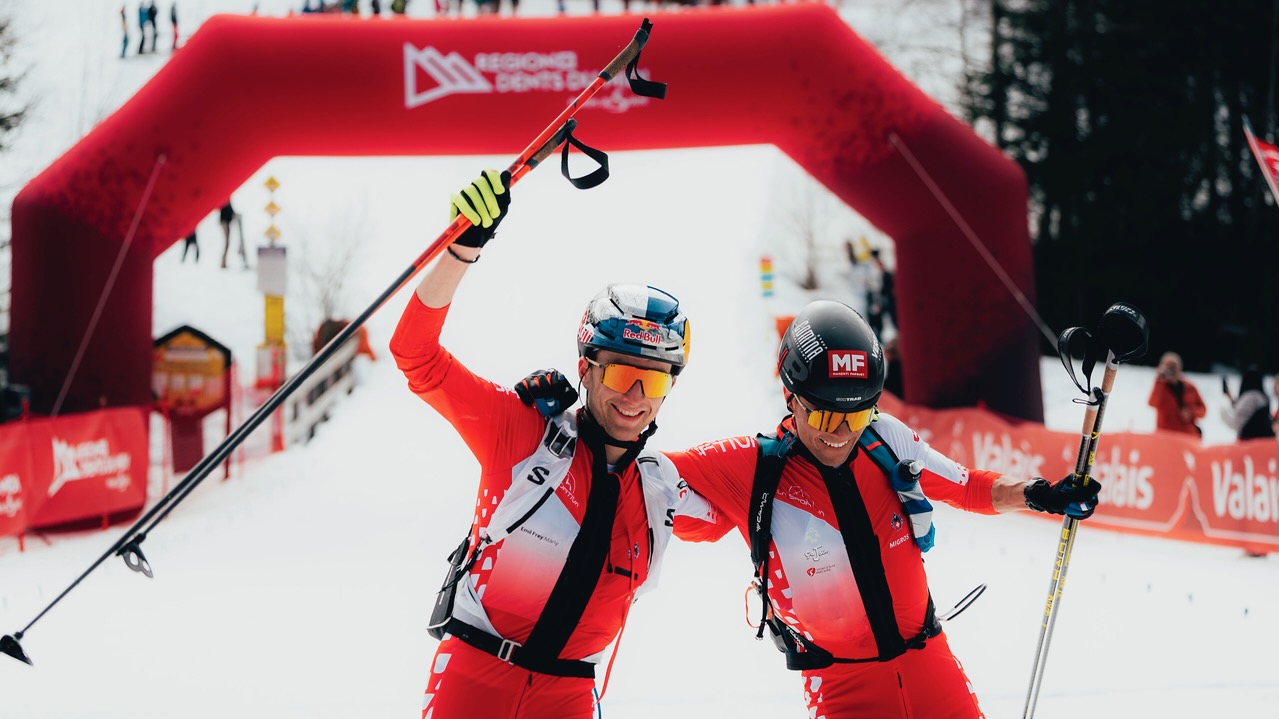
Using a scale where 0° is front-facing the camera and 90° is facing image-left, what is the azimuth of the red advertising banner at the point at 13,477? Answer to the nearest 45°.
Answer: approximately 0°

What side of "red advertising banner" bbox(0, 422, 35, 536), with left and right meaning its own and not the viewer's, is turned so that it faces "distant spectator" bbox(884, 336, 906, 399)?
left

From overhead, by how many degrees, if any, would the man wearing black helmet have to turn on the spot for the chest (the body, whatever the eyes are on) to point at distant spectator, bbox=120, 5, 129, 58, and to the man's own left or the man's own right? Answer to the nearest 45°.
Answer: approximately 135° to the man's own right

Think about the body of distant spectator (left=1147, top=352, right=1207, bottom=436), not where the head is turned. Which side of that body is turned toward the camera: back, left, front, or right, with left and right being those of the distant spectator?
front

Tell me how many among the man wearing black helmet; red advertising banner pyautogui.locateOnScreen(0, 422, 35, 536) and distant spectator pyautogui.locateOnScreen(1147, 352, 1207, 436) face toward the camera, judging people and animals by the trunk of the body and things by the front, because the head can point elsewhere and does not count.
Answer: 3

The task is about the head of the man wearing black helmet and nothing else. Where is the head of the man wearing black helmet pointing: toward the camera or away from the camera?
toward the camera

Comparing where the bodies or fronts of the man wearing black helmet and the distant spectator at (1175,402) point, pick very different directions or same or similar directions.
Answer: same or similar directions

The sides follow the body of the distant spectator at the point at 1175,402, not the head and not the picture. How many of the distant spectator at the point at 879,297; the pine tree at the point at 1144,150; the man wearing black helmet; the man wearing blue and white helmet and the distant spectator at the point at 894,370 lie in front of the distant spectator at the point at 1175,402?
2

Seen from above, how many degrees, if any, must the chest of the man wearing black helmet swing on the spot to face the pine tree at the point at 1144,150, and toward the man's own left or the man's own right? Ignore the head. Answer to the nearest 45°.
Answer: approximately 180°

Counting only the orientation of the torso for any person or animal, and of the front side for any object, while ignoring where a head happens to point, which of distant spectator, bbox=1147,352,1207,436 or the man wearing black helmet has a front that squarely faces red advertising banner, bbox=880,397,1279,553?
the distant spectator

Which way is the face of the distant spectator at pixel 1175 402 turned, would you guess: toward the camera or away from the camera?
toward the camera

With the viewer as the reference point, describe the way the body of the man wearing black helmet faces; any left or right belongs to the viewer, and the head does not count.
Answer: facing the viewer
